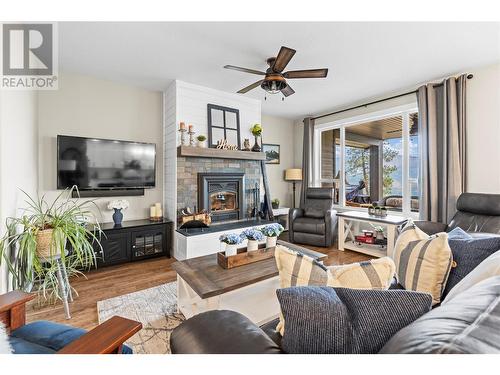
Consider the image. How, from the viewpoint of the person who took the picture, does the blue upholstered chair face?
facing away from the viewer and to the right of the viewer

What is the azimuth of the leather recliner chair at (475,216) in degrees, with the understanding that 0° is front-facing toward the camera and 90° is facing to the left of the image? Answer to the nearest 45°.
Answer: approximately 45°

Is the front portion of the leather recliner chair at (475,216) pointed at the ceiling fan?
yes

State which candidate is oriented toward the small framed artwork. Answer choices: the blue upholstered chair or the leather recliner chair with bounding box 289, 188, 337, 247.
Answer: the blue upholstered chair

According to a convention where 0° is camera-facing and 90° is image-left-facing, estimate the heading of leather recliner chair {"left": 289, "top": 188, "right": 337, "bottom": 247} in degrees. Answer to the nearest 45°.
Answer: approximately 45°

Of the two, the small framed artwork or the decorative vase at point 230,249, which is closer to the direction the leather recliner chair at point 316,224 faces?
the decorative vase

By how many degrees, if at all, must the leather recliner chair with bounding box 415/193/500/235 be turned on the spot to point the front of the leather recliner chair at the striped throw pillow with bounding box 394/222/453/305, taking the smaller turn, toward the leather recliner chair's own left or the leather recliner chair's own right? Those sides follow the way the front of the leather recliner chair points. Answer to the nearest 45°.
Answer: approximately 45° to the leather recliner chair's own left
